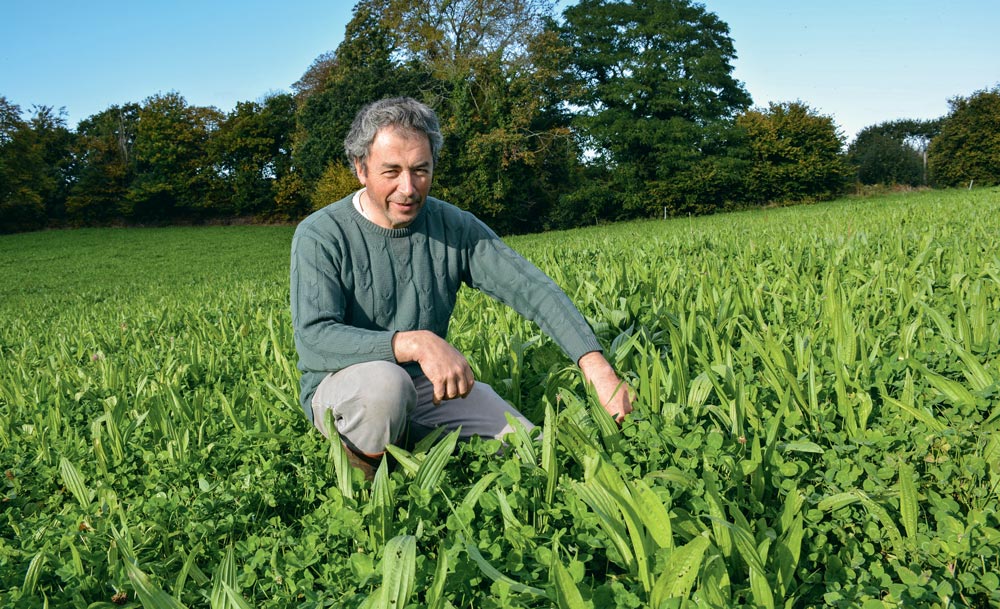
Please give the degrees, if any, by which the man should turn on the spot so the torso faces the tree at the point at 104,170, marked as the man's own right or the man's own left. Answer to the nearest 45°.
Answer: approximately 180°

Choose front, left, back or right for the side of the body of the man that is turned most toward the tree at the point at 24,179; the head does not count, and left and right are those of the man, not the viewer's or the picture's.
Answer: back

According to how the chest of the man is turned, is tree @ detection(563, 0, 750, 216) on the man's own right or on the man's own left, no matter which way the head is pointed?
on the man's own left

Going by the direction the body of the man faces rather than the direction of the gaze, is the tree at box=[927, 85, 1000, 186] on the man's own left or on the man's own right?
on the man's own left

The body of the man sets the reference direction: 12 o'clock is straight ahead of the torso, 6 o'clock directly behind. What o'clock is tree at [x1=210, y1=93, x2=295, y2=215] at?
The tree is roughly at 7 o'clock from the man.

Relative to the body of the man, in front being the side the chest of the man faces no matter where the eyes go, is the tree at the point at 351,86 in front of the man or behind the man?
behind

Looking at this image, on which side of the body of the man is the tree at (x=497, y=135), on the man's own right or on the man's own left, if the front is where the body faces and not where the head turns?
on the man's own left
